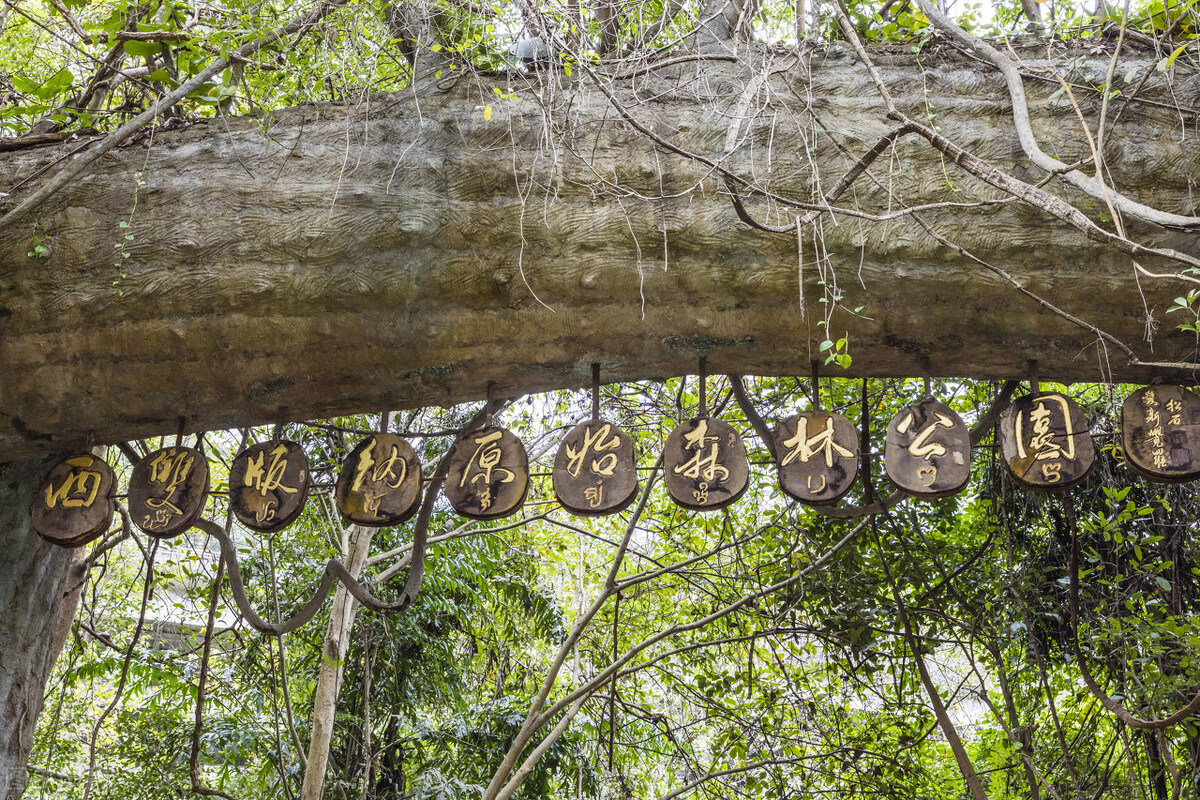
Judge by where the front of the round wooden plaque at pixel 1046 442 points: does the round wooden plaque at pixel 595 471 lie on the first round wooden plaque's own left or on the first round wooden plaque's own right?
on the first round wooden plaque's own right

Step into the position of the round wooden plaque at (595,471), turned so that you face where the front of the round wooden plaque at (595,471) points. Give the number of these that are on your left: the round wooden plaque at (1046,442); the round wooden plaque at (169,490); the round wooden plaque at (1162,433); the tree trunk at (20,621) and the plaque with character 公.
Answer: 3

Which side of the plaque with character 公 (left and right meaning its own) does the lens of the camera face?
front

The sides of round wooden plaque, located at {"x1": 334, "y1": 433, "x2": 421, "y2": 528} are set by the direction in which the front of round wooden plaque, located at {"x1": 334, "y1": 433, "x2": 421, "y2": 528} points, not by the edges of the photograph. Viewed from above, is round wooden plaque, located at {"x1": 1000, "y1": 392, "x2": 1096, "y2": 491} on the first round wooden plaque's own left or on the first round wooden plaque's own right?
on the first round wooden plaque's own left

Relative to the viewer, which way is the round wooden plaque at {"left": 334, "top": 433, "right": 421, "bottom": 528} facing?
toward the camera

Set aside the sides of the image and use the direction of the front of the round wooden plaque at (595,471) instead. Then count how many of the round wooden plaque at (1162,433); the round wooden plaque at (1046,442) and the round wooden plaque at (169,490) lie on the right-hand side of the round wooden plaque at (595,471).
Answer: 1

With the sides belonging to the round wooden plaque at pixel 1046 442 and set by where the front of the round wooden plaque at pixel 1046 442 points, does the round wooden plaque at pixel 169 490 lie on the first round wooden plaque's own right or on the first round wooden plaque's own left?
on the first round wooden plaque's own right

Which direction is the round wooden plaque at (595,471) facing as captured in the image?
toward the camera

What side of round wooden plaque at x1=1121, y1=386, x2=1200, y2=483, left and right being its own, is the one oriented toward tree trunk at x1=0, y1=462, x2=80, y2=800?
right

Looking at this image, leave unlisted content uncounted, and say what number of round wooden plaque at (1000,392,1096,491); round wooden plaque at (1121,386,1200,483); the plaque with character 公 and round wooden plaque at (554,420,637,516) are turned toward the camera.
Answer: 4
